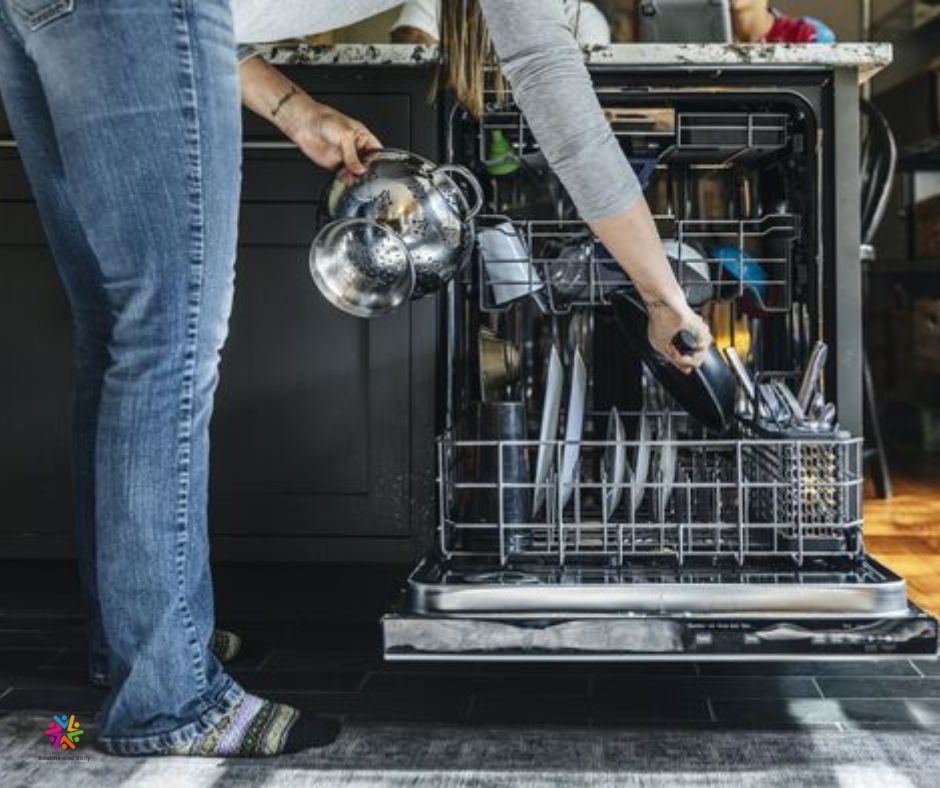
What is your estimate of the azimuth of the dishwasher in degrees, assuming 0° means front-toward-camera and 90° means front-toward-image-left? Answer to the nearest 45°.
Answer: approximately 0°

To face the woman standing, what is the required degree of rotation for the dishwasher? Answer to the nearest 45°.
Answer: approximately 45° to its right
